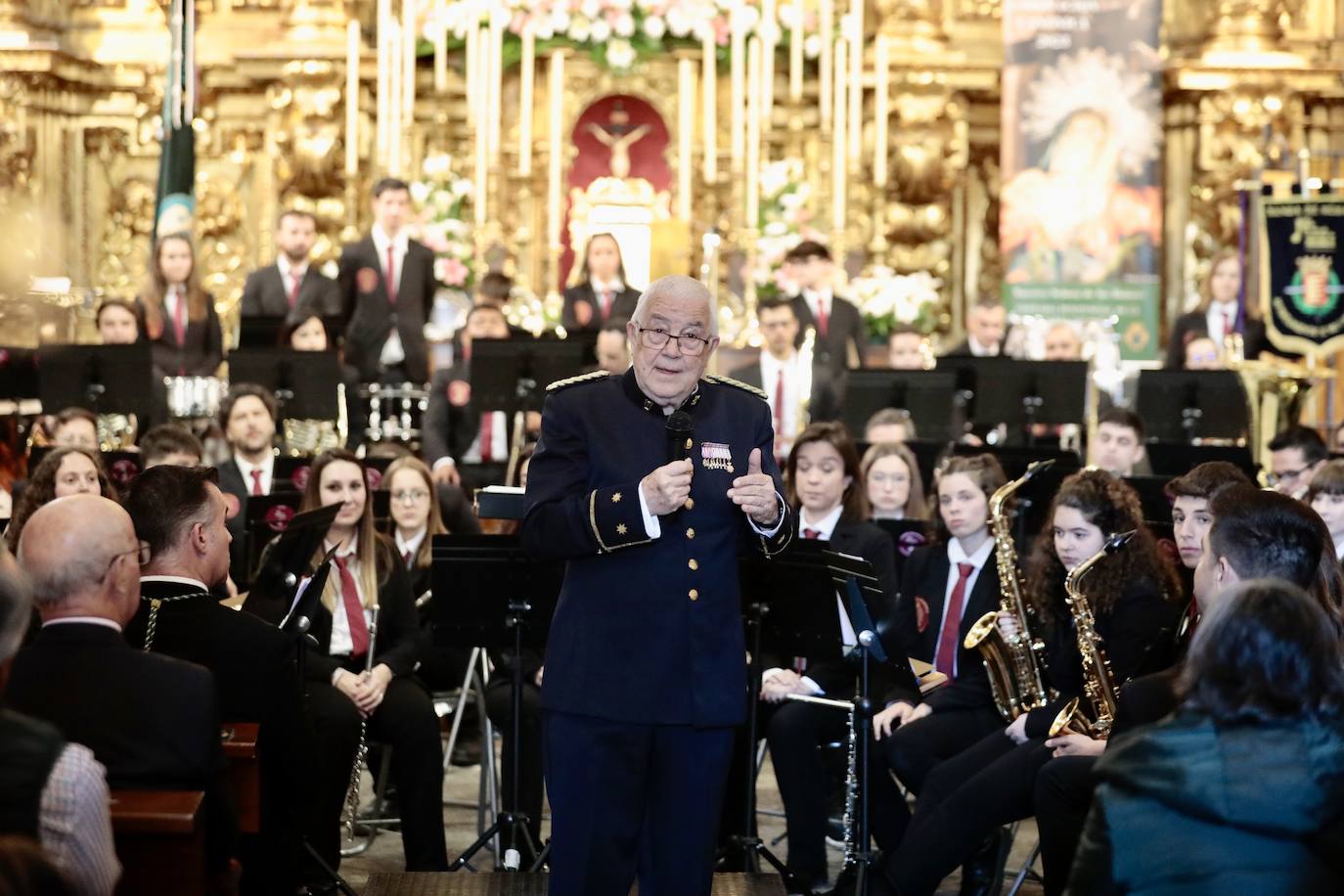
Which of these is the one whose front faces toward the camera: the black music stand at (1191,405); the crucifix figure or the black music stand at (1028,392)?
the crucifix figure

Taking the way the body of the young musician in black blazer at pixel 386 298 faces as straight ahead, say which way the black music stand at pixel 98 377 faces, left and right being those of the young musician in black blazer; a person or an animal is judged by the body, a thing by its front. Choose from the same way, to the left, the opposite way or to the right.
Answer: the opposite way

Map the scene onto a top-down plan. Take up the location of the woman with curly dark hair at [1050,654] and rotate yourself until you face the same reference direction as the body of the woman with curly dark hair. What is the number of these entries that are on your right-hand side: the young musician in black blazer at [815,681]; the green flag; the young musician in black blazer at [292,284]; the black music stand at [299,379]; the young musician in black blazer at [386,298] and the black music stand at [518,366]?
6

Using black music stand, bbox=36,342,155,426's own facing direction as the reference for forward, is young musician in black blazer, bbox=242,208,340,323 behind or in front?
in front

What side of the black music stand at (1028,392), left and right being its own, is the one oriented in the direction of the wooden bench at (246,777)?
back

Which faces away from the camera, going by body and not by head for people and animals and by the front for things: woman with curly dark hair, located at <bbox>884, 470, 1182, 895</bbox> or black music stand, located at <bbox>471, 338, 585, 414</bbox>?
the black music stand

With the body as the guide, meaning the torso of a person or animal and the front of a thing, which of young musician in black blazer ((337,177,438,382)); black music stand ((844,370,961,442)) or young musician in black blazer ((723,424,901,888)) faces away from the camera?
the black music stand

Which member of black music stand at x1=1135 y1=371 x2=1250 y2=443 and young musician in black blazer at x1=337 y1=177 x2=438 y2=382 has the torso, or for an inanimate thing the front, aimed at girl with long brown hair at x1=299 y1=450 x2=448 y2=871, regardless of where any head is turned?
the young musician in black blazer

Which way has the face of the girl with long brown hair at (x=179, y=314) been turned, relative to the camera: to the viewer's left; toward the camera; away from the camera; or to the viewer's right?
toward the camera

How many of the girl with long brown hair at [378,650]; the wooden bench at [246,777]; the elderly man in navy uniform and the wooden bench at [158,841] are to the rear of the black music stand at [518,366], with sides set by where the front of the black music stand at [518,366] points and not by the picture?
4

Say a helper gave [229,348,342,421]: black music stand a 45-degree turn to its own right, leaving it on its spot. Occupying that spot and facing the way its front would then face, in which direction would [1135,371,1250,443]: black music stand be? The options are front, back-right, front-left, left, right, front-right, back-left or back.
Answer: front-right

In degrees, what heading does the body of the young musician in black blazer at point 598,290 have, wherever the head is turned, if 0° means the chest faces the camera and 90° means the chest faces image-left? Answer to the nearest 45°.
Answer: approximately 0°

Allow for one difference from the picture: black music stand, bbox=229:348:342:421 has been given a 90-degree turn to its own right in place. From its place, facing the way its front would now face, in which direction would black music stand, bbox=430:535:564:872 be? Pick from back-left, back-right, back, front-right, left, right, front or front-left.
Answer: right

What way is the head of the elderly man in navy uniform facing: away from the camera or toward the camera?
toward the camera

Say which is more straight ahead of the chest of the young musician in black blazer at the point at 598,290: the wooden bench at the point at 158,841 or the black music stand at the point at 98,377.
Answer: the wooden bench

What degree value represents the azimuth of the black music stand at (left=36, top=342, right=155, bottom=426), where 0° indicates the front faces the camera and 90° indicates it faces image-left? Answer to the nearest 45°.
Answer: approximately 180°

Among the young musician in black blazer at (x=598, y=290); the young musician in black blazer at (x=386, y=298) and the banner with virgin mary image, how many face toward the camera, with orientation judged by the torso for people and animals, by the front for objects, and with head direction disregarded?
3

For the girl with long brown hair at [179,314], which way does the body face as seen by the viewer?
toward the camera

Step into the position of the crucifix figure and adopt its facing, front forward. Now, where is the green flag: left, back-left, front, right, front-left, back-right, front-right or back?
front-right

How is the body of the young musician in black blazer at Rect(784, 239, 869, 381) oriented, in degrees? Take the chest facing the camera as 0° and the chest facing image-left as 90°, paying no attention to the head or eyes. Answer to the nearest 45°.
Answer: approximately 45°

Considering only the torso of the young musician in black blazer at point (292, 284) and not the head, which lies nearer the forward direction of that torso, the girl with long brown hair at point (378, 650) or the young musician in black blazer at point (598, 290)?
the girl with long brown hair
